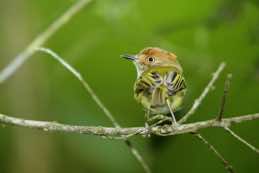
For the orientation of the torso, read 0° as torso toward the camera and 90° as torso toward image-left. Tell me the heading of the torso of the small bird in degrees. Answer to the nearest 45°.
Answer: approximately 180°
